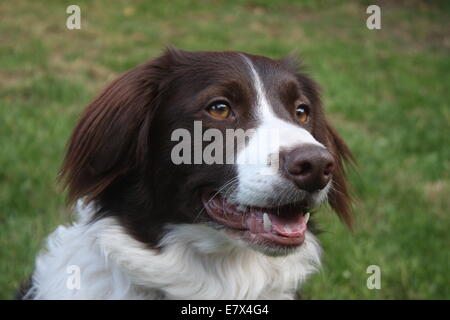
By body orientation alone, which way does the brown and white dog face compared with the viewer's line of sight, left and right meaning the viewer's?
facing the viewer and to the right of the viewer
